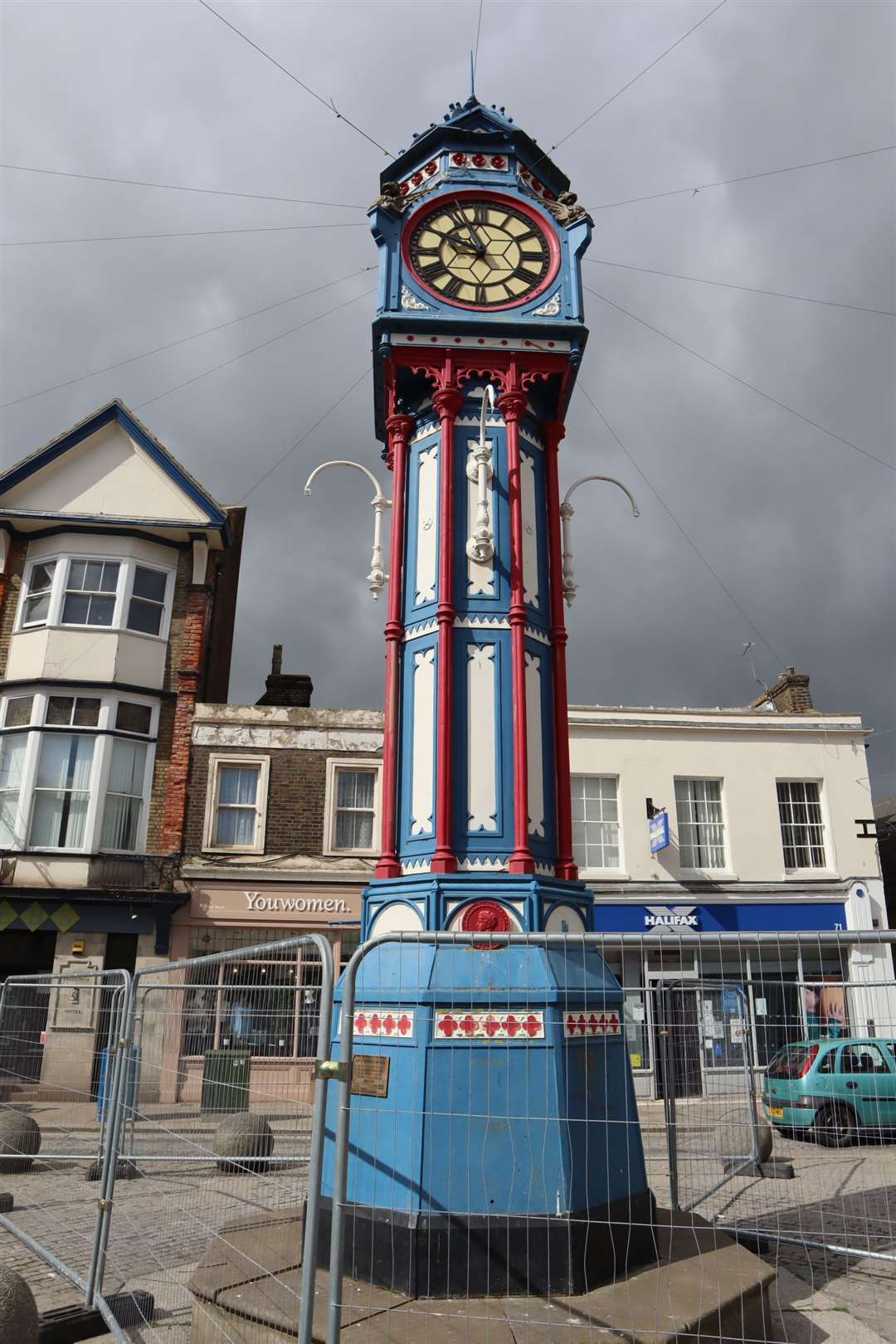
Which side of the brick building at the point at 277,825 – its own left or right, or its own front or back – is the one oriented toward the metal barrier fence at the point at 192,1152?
front

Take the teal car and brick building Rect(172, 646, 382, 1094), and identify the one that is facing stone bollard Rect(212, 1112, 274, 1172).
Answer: the brick building

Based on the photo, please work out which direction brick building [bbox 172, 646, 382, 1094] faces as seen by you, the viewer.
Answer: facing the viewer

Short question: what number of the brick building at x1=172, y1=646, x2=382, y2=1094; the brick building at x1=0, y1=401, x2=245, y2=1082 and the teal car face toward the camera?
2

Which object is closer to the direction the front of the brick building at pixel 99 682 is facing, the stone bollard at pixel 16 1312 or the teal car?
the stone bollard

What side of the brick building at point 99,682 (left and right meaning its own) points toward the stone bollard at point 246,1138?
front

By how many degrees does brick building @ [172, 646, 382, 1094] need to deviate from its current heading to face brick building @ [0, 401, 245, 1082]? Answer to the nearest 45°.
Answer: approximately 90° to its right

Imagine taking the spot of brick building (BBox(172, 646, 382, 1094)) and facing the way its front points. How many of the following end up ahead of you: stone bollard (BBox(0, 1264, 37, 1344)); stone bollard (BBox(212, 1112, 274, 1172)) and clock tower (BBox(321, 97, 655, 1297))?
3

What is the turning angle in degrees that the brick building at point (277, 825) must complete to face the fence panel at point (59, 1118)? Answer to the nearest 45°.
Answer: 0° — it already faces it

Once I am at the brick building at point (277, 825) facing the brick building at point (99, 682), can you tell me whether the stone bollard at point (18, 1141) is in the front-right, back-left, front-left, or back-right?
front-left

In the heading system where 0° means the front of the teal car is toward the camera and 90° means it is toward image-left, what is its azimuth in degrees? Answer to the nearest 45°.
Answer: approximately 225°

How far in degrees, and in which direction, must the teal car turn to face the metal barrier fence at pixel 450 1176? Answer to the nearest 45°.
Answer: approximately 180°

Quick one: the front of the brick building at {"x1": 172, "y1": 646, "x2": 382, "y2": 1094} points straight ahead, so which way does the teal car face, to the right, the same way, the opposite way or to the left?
to the left

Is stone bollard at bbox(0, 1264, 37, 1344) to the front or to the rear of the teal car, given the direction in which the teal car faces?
to the rear

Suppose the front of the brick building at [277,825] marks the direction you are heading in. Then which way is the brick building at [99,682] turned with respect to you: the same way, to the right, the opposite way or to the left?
the same way
